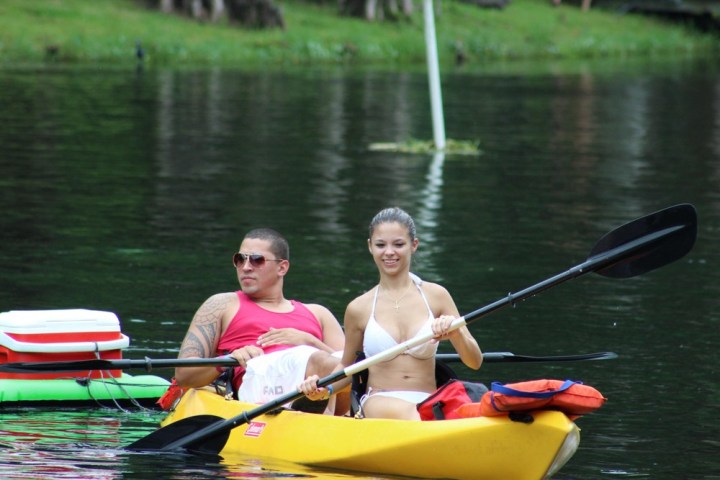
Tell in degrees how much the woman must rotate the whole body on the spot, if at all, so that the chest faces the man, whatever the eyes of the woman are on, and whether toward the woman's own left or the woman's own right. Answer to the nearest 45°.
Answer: approximately 135° to the woman's own right

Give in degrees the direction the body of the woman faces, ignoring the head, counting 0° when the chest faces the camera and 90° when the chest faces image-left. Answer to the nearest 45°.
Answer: approximately 0°

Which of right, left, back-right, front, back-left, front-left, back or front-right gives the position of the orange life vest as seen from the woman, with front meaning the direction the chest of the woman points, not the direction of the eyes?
front-left

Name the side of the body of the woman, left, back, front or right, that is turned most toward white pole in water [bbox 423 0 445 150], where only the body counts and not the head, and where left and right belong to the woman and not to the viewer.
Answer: back
